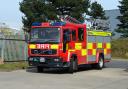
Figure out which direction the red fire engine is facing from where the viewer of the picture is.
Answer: facing the viewer and to the left of the viewer
